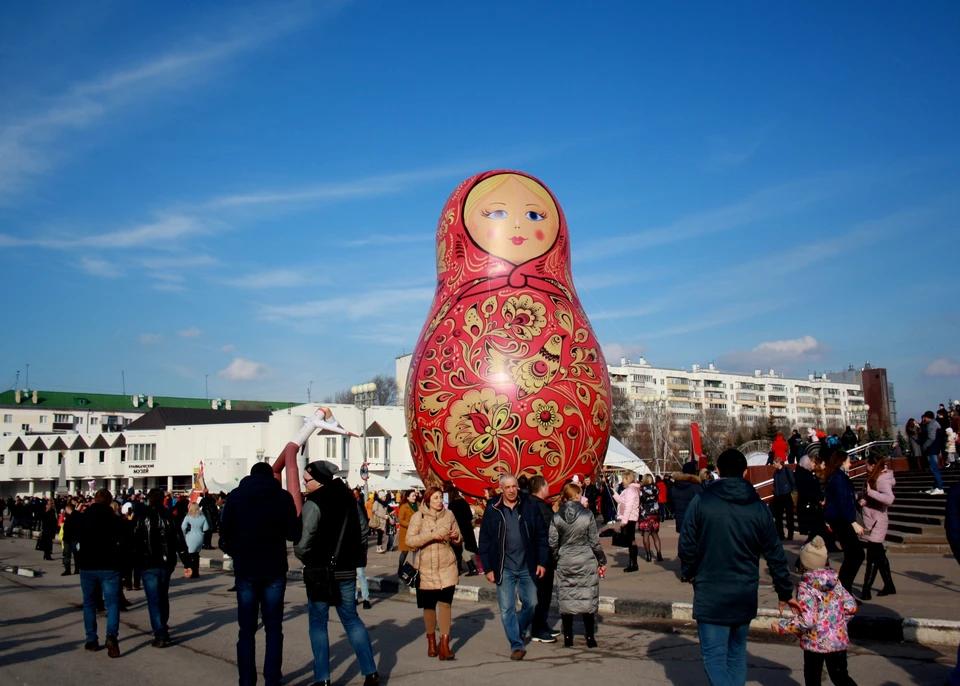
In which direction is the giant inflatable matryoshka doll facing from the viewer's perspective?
toward the camera

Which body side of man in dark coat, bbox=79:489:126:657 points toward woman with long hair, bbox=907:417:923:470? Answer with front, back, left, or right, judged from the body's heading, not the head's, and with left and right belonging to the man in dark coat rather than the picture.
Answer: right

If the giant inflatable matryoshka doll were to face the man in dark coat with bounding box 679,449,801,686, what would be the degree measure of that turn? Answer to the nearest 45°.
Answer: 0° — it already faces them

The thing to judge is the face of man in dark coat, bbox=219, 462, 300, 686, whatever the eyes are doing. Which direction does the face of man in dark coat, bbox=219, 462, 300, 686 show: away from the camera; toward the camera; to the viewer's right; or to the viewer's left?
away from the camera

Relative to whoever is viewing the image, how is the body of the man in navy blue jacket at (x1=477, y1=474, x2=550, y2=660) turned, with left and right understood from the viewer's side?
facing the viewer

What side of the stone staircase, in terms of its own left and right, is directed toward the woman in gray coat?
front

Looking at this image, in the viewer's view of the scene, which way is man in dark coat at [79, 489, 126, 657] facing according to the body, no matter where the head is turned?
away from the camera

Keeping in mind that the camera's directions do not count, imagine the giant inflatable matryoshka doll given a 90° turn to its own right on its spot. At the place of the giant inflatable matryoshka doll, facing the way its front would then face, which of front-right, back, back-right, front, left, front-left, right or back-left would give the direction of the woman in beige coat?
left

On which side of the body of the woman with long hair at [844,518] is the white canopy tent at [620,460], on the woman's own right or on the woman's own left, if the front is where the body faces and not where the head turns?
on the woman's own left

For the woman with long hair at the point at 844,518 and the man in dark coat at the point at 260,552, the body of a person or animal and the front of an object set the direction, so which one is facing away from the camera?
the man in dark coat

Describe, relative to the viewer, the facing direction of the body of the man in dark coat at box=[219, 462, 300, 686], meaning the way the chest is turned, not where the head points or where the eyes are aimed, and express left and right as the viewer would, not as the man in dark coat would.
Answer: facing away from the viewer

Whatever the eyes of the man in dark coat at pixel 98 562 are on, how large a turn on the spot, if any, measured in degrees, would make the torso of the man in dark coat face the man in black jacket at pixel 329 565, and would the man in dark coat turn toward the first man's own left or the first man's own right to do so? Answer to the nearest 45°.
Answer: approximately 135° to the first man's own right

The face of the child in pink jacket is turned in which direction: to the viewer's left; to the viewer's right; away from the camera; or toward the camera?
away from the camera
